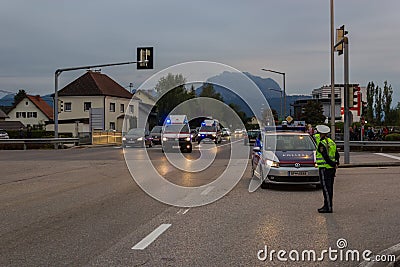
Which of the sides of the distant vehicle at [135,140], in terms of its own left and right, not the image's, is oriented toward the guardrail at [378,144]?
left

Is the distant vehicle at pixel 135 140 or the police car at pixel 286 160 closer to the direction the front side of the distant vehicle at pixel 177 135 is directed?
the police car

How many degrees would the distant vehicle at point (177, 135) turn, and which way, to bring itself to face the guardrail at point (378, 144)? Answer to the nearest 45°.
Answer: approximately 90° to its left

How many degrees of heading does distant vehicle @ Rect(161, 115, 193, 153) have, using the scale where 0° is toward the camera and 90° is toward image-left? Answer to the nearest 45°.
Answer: approximately 0°

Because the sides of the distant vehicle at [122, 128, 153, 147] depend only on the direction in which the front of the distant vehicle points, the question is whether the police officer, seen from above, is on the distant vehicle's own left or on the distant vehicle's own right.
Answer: on the distant vehicle's own left

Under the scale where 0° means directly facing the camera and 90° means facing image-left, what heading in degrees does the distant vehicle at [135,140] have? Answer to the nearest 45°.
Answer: approximately 45°

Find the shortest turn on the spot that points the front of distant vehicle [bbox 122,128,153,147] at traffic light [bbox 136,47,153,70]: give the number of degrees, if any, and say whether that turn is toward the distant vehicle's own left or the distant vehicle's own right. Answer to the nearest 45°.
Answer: approximately 45° to the distant vehicle's own left

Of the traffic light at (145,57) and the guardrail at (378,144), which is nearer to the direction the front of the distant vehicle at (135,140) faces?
the traffic light

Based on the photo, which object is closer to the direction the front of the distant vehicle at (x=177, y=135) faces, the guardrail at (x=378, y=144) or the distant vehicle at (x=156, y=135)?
the guardrail
